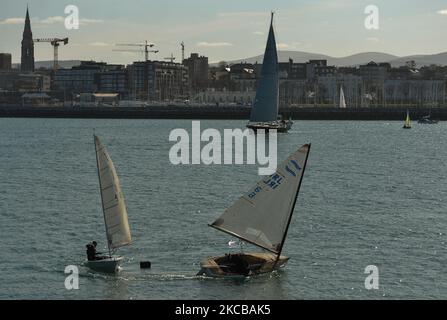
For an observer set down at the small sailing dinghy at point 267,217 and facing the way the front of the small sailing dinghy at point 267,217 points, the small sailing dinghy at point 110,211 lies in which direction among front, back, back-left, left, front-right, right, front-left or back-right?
back

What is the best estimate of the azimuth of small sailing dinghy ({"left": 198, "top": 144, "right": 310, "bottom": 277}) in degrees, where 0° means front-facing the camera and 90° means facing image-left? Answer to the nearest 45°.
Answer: approximately 270°
